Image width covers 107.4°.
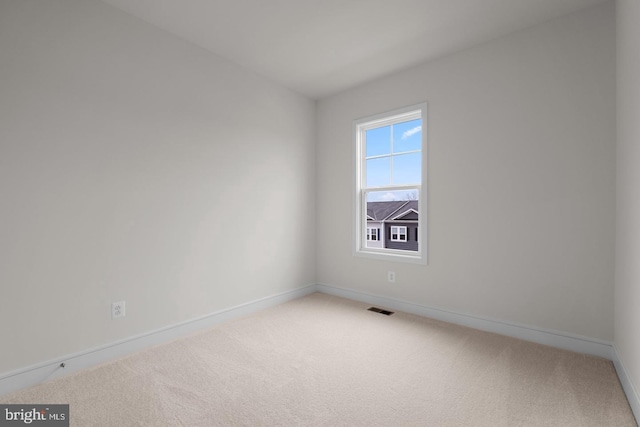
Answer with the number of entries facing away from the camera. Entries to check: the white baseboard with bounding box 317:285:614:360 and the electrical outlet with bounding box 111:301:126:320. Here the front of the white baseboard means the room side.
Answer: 0

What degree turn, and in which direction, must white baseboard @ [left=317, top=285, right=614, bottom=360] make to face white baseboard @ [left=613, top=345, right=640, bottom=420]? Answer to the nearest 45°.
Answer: approximately 90° to its left

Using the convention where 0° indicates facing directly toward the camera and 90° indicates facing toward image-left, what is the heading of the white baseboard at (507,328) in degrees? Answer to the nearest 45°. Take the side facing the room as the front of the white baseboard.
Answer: approximately 45°

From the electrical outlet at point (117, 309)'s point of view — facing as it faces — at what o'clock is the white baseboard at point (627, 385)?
The white baseboard is roughly at 12 o'clock from the electrical outlet.

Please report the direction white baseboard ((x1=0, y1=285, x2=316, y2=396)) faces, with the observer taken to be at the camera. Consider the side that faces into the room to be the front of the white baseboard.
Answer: facing the viewer and to the right of the viewer

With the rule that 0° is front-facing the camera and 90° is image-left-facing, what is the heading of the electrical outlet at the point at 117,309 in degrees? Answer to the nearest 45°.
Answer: approximately 315°

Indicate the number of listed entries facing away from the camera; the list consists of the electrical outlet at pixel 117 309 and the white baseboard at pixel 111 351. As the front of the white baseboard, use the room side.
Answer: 0

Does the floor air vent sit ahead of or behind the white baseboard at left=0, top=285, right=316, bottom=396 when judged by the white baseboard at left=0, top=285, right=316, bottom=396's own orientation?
ahead

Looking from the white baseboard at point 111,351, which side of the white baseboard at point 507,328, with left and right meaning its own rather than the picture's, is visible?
front

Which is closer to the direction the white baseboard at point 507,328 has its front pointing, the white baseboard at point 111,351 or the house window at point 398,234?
the white baseboard
